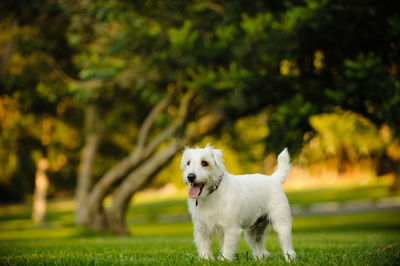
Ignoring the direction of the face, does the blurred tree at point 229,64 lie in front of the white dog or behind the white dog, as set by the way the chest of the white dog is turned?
behind

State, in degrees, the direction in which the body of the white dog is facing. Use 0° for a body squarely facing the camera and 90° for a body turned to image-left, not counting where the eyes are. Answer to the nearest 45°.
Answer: approximately 45°
